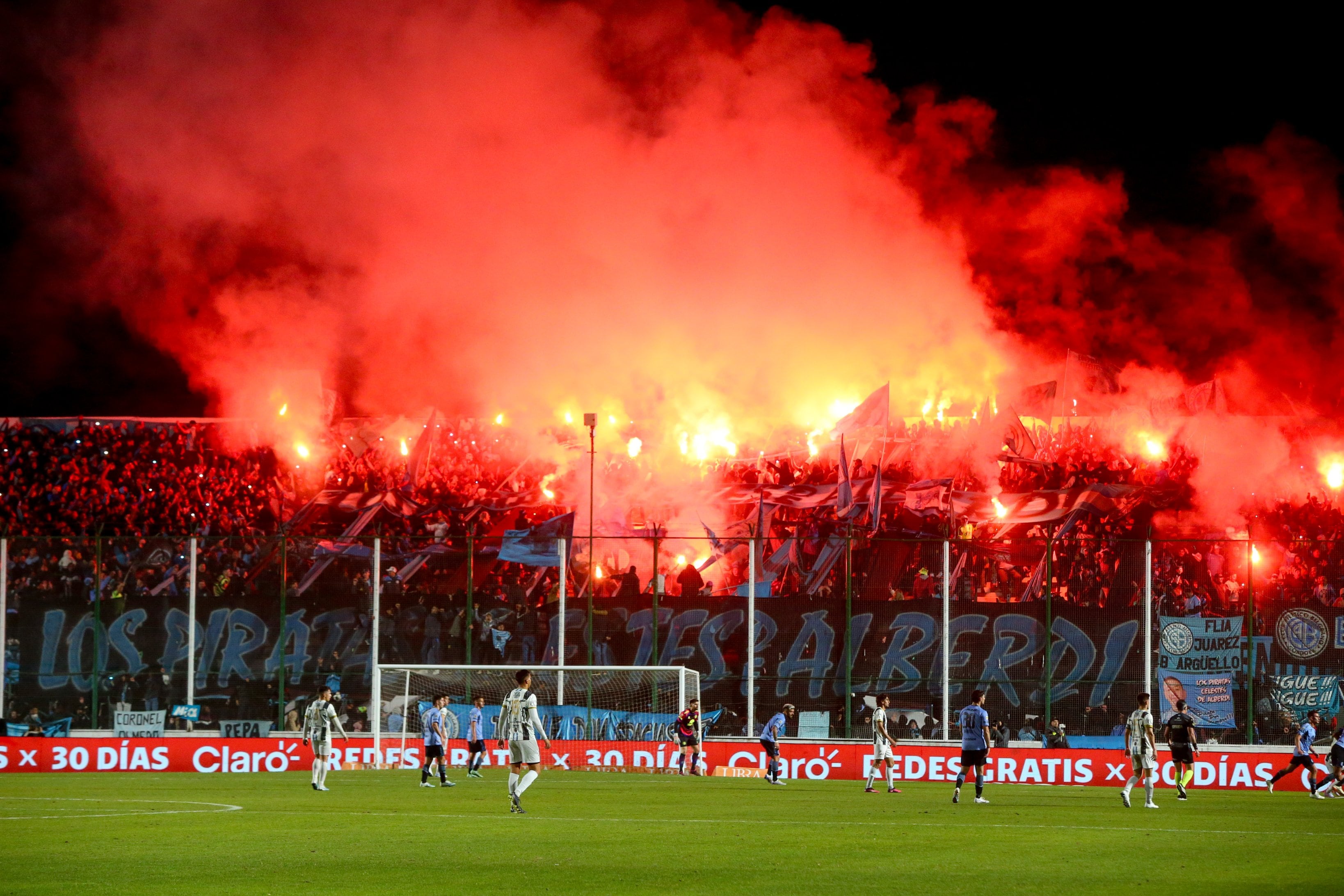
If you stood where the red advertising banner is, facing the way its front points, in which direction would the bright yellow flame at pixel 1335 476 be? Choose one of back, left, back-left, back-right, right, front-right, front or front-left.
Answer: back-left
